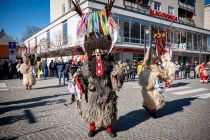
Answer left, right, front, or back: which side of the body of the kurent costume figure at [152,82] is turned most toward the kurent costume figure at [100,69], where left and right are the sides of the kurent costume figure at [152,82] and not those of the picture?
right

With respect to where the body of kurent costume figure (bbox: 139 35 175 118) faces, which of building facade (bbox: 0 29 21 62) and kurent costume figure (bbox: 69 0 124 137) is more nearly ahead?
the kurent costume figure

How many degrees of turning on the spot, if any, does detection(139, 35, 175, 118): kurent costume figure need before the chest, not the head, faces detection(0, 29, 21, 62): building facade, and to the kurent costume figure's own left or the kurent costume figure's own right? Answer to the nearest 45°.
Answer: approximately 180°

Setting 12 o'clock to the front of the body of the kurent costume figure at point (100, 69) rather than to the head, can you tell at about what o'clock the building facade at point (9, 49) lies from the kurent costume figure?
The building facade is roughly at 5 o'clock from the kurent costume figure.

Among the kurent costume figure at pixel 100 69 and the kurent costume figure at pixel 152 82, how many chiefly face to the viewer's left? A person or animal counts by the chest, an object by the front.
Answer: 0

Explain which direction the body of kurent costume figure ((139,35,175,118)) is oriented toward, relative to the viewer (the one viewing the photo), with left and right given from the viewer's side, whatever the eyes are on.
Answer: facing the viewer and to the right of the viewer

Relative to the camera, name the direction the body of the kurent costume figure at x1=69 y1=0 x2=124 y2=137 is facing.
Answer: toward the camera

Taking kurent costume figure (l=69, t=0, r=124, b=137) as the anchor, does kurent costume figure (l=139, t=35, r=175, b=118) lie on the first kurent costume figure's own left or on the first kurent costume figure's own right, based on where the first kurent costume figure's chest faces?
on the first kurent costume figure's own left

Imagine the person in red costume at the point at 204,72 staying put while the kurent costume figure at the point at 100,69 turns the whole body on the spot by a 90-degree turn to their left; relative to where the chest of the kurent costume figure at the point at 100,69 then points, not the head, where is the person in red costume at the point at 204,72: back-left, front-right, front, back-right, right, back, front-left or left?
front-left
